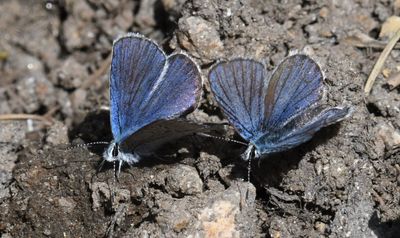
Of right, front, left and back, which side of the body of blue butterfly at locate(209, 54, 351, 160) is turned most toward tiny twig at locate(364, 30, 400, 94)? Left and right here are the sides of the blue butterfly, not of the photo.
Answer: back

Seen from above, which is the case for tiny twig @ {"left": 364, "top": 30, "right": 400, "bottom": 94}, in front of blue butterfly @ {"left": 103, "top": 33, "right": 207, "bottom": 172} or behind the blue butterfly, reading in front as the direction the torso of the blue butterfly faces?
behind

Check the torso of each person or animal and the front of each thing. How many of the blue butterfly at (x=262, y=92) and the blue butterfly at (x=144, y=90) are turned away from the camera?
0

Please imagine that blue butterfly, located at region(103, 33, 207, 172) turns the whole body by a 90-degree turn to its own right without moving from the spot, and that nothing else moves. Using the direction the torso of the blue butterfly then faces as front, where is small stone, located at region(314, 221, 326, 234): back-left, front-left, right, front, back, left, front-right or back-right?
back

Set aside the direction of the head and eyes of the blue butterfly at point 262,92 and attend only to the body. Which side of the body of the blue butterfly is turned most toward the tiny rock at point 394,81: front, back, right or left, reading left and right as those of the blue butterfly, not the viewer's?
back

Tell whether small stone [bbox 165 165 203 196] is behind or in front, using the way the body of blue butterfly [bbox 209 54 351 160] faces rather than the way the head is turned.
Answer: in front

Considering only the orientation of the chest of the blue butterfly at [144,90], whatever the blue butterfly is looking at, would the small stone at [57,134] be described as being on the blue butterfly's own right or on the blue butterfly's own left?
on the blue butterfly's own right

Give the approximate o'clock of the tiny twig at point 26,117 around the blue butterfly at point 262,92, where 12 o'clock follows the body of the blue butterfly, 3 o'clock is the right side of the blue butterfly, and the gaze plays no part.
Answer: The tiny twig is roughly at 2 o'clock from the blue butterfly.

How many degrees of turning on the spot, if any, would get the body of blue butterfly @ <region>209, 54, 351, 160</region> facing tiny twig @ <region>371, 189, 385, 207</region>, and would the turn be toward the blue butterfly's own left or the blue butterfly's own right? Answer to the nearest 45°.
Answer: approximately 90° to the blue butterfly's own left

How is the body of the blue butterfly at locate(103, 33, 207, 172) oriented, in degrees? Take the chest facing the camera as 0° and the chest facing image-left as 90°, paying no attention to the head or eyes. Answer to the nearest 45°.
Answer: approximately 45°

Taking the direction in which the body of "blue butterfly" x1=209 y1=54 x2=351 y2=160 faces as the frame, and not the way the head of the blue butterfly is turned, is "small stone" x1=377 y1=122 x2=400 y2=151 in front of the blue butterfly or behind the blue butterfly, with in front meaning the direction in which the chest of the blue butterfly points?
behind

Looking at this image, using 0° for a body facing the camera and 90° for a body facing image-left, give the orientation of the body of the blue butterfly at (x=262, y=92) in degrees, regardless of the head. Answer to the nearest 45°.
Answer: approximately 45°
